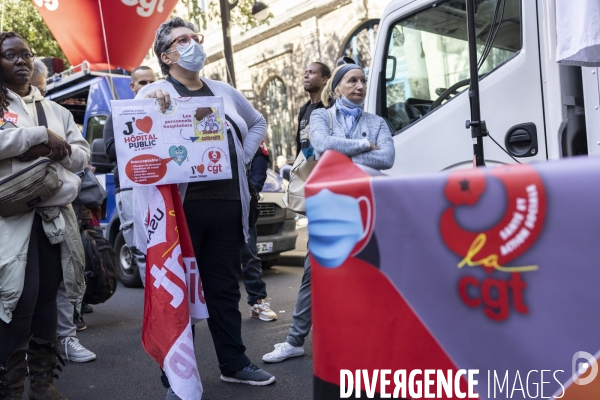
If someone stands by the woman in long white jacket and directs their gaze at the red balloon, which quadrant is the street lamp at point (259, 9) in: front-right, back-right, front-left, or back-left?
front-right

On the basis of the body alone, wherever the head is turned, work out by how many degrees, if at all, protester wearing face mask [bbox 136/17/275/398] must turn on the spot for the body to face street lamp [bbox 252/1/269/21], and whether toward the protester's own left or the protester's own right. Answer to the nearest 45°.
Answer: approximately 135° to the protester's own left

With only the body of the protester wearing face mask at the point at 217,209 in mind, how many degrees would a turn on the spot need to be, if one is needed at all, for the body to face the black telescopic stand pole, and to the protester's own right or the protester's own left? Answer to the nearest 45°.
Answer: approximately 45° to the protester's own left

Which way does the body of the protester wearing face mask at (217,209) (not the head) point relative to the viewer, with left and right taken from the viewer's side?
facing the viewer and to the right of the viewer

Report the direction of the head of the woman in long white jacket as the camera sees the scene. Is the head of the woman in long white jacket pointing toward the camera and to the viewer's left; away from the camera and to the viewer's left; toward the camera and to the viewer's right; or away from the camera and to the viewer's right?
toward the camera and to the viewer's right

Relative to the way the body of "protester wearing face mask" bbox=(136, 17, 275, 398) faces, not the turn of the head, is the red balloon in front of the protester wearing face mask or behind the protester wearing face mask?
behind

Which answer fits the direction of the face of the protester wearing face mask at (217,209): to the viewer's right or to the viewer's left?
to the viewer's right
